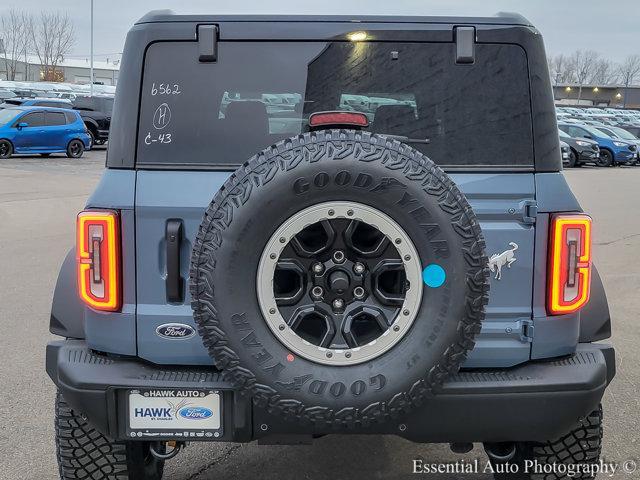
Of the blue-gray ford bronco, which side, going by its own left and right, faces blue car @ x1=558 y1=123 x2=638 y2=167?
front

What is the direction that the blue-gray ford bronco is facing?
away from the camera

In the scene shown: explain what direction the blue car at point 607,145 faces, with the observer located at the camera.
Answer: facing the viewer and to the right of the viewer

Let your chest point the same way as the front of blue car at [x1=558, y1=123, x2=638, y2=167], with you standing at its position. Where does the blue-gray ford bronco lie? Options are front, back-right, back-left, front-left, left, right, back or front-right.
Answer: front-right

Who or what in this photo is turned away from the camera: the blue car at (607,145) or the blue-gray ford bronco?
the blue-gray ford bronco

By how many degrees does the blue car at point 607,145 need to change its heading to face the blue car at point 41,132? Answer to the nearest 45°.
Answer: approximately 90° to its right

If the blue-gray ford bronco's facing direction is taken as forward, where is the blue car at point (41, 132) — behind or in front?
in front

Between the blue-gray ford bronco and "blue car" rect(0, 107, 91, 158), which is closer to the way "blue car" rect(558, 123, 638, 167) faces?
the blue-gray ford bronco

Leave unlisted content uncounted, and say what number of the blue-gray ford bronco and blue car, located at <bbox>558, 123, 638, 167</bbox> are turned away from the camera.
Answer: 1

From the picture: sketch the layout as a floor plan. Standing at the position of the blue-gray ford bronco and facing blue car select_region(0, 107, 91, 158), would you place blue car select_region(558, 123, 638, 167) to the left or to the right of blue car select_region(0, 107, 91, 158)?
right
